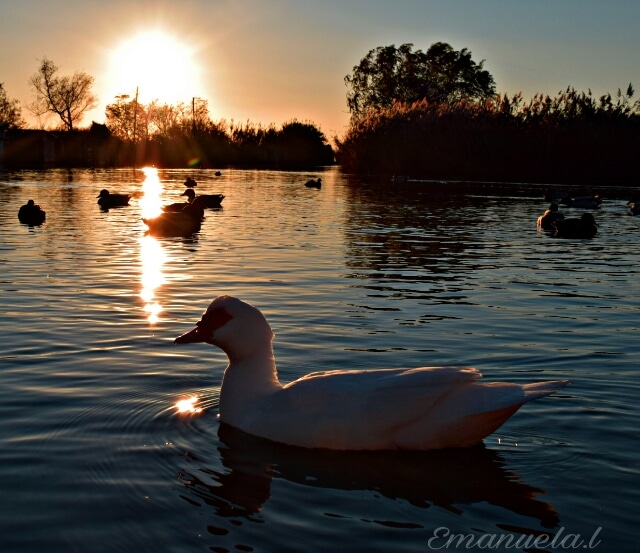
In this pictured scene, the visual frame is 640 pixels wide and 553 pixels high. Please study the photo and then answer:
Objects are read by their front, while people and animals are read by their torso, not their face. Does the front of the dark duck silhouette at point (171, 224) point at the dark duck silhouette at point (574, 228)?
yes

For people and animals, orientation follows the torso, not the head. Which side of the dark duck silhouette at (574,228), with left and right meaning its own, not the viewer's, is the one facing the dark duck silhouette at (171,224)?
back

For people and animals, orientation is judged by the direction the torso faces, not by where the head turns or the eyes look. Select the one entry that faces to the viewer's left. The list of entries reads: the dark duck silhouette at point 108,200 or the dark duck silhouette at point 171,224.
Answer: the dark duck silhouette at point 108,200

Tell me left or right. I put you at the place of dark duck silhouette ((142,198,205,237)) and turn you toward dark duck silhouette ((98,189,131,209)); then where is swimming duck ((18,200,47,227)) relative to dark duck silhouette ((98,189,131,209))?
left

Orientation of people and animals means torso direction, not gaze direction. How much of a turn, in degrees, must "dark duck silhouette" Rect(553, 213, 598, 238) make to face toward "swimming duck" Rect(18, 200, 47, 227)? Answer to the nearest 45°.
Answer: approximately 180°

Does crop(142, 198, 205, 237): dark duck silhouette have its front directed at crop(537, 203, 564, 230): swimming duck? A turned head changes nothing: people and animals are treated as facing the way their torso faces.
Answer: yes

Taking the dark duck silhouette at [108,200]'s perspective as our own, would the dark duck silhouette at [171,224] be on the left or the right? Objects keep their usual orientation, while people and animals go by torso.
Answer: on its left

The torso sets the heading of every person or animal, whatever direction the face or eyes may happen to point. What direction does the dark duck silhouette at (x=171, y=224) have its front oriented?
to the viewer's right

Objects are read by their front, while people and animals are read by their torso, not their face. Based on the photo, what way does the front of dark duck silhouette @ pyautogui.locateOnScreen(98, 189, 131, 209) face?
to the viewer's left
